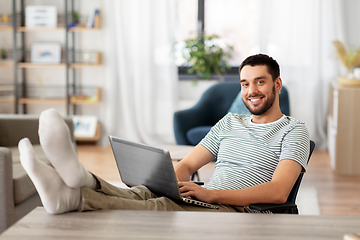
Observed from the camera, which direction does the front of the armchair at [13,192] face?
facing the viewer and to the right of the viewer

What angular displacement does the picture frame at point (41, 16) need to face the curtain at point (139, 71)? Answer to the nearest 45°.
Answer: approximately 90° to its left

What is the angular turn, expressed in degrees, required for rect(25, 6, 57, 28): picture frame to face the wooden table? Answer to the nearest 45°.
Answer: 0° — it already faces it

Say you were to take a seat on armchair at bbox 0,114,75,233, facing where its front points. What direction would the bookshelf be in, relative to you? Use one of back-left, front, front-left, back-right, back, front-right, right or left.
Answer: back-left

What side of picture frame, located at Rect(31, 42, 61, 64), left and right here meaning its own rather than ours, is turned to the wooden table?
front

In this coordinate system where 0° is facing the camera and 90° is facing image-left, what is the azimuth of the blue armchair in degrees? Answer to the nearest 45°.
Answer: approximately 45°

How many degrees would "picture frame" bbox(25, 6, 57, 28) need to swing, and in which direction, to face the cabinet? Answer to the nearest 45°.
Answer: approximately 45° to its left

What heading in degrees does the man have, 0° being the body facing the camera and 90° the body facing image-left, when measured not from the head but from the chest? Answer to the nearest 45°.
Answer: approximately 45°

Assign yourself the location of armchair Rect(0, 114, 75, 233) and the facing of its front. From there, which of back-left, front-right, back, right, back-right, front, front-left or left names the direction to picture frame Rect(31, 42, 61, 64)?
back-left
